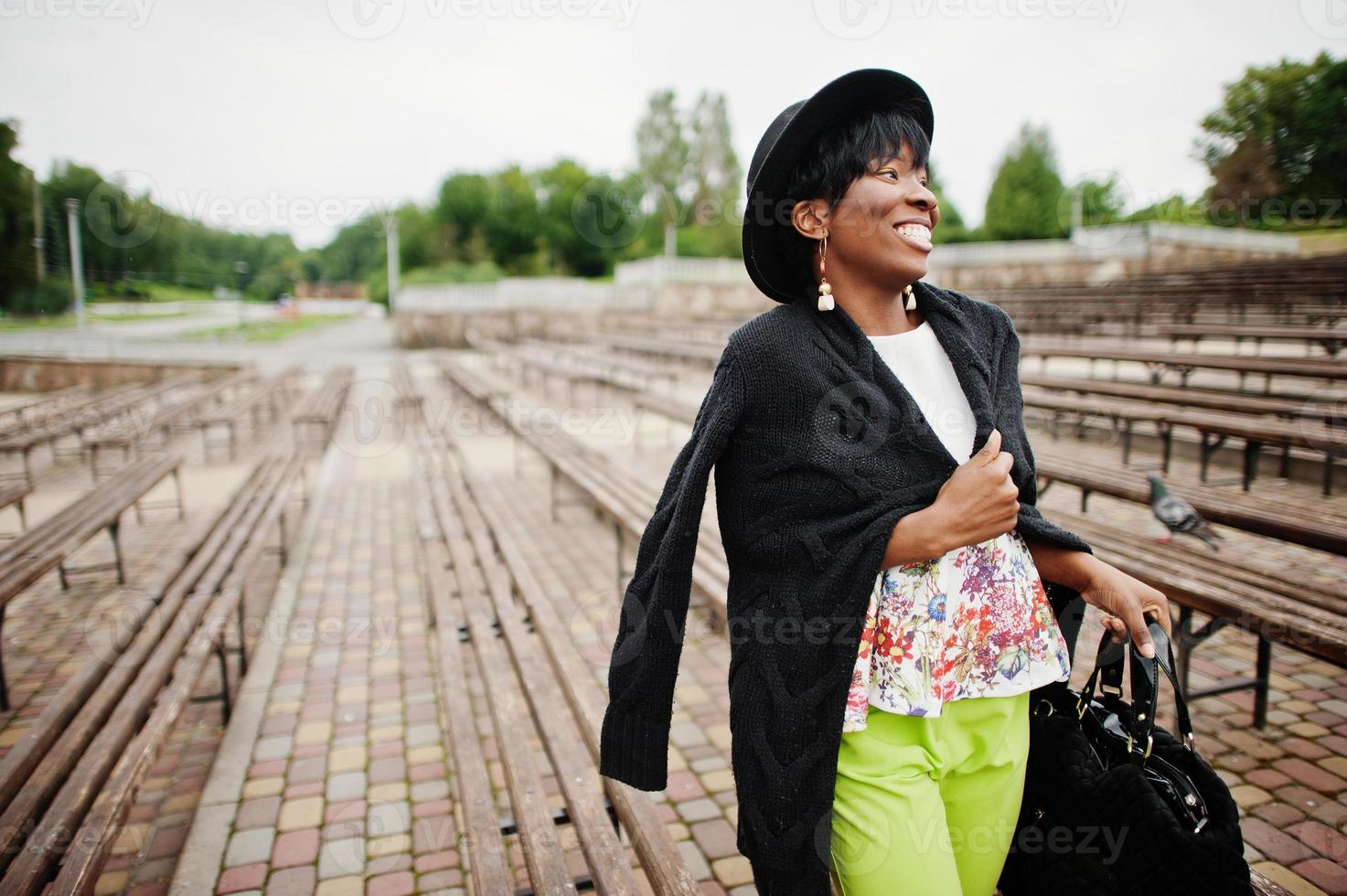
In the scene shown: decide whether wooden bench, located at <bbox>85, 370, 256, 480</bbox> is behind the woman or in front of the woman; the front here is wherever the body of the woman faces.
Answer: behind

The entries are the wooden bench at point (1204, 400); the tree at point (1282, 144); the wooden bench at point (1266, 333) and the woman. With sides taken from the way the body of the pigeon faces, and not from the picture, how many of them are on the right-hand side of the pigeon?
3

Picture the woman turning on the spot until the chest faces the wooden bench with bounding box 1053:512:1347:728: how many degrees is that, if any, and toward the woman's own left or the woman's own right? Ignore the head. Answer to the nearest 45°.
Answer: approximately 90° to the woman's own left

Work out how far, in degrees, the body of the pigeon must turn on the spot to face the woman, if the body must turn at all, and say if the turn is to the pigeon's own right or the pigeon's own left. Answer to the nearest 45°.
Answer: approximately 90° to the pigeon's own left

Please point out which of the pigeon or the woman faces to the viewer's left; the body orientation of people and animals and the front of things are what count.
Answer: the pigeon

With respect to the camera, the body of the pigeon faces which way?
to the viewer's left

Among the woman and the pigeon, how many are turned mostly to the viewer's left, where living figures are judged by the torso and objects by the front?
1

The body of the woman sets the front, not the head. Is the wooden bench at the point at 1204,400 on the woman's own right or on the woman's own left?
on the woman's own left

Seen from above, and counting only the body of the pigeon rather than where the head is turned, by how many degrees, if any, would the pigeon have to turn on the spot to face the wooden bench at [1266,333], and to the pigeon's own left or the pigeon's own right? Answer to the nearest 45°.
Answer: approximately 90° to the pigeon's own right

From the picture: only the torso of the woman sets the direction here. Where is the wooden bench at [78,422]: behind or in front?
behind

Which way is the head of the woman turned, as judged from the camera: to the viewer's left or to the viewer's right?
to the viewer's right
